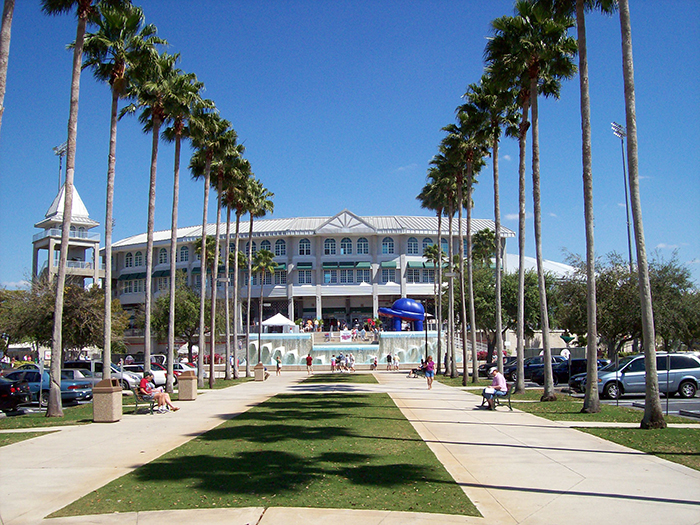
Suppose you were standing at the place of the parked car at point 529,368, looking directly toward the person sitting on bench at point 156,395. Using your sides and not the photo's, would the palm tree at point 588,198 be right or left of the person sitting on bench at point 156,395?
left

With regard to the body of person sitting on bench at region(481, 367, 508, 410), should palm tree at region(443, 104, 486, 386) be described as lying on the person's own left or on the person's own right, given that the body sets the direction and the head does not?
on the person's own right

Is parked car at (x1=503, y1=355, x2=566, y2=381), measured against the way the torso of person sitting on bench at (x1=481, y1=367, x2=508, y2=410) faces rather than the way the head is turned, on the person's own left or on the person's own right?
on the person's own right

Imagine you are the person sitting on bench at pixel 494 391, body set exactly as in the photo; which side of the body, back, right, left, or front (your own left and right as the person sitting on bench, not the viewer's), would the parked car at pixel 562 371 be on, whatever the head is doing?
right

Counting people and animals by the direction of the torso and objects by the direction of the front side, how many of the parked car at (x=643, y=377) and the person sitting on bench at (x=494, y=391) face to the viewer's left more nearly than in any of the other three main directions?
2

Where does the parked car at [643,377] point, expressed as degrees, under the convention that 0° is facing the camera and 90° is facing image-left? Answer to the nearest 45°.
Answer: approximately 90°

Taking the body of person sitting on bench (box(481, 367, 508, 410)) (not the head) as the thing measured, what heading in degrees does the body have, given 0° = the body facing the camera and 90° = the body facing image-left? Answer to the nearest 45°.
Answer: approximately 90°

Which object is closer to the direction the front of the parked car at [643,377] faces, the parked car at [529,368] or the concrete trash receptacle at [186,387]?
the concrete trash receptacle

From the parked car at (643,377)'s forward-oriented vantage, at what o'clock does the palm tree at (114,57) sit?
The palm tree is roughly at 11 o'clock from the parked car.
